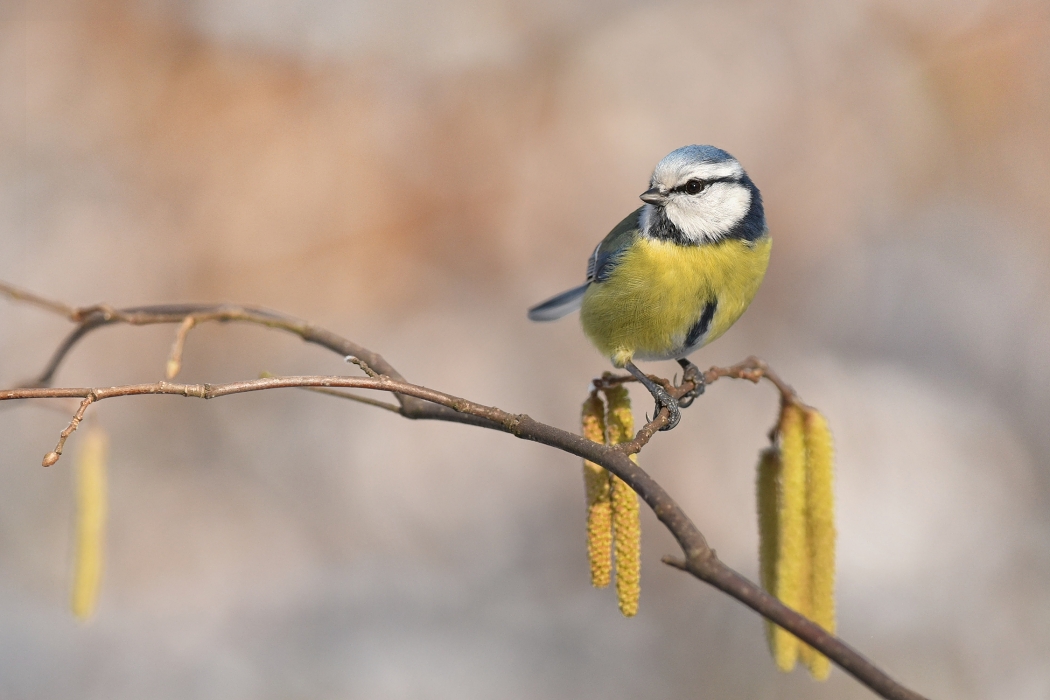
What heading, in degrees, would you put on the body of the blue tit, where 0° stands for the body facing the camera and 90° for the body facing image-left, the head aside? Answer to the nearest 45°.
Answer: approximately 315°
